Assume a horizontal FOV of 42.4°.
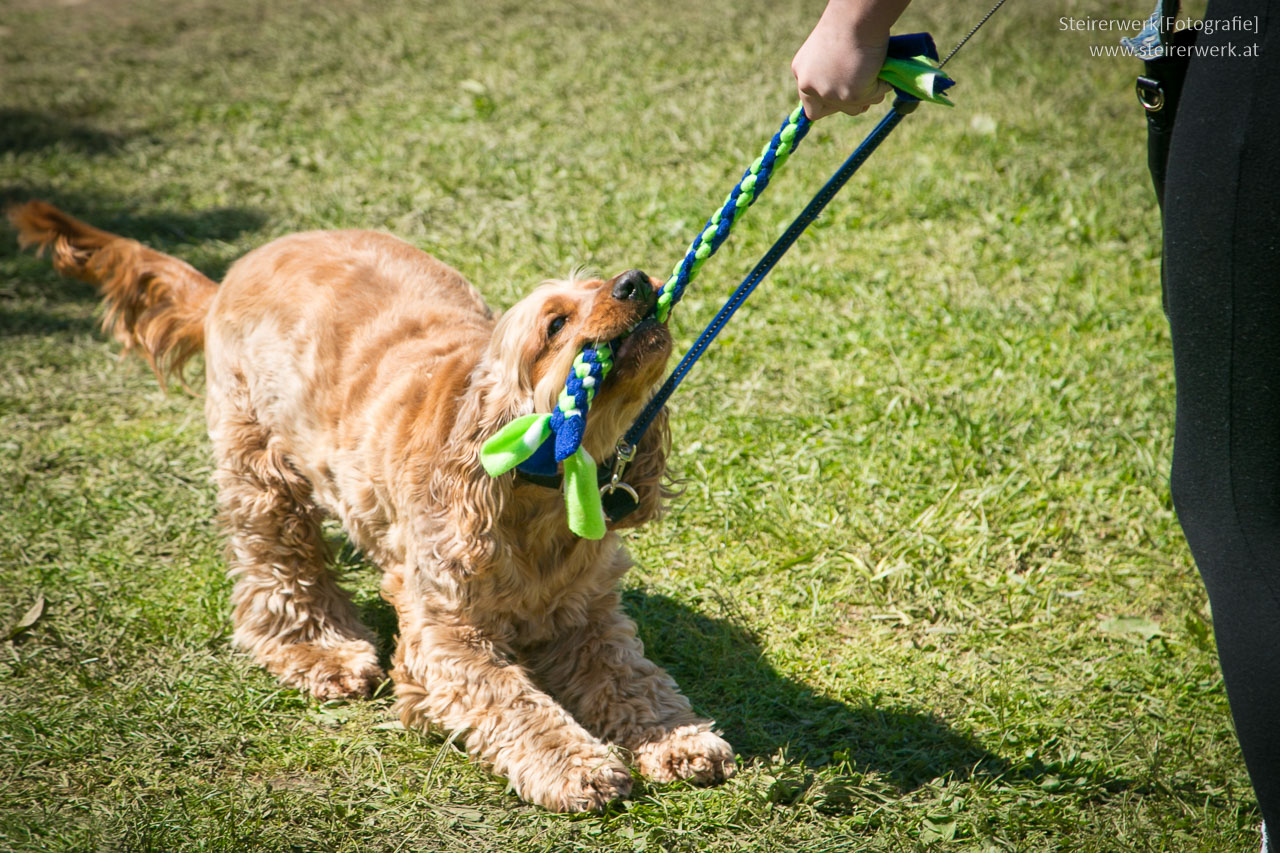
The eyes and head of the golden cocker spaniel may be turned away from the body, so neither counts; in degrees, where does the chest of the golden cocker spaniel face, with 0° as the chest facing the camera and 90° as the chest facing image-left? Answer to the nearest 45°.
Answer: approximately 315°
